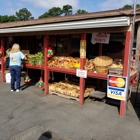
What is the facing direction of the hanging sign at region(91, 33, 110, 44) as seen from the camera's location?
facing the viewer

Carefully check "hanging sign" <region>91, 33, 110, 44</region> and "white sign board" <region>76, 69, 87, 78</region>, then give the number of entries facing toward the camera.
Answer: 2

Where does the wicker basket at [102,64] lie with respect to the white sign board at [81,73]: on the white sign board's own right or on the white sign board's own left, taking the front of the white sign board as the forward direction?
on the white sign board's own left

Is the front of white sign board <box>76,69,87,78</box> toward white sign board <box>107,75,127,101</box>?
no

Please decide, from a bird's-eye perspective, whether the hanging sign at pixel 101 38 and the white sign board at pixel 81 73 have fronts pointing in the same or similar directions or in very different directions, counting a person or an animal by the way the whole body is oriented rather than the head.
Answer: same or similar directions

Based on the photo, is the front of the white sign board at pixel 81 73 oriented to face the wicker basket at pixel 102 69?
no
